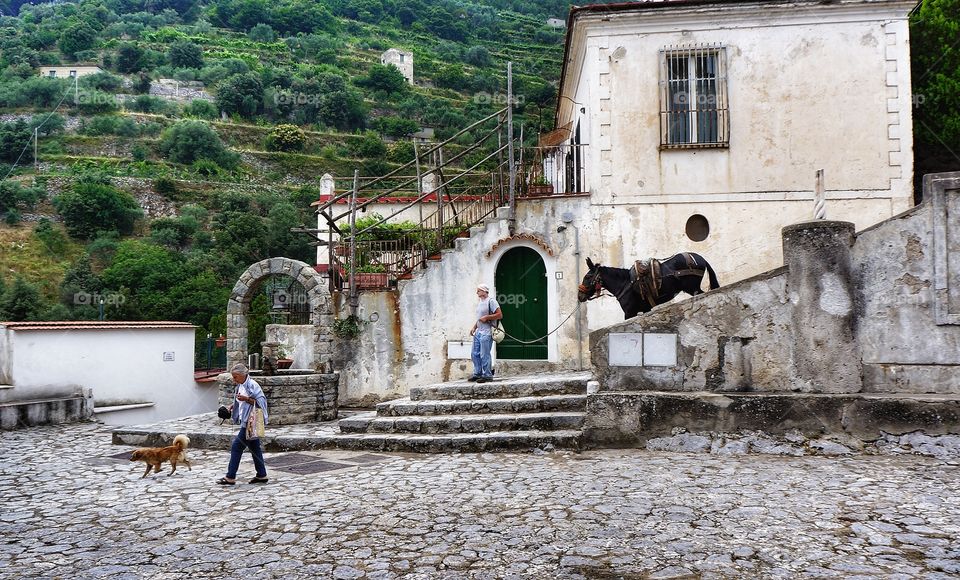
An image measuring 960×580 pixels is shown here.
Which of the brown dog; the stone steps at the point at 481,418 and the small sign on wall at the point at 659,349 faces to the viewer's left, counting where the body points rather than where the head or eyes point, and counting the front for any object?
the brown dog

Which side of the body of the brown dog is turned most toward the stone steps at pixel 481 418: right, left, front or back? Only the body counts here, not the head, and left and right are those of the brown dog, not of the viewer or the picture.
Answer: back

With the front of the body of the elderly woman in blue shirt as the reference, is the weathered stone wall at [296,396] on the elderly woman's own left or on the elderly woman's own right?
on the elderly woman's own right

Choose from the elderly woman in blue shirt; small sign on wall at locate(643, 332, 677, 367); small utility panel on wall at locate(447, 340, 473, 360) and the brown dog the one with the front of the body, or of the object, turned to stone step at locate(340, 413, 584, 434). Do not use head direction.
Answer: small utility panel on wall at locate(447, 340, 473, 360)

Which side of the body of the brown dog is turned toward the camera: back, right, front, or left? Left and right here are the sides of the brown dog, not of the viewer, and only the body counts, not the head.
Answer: left

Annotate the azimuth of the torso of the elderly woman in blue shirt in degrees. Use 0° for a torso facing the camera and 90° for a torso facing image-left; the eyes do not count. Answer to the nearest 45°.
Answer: approximately 90°

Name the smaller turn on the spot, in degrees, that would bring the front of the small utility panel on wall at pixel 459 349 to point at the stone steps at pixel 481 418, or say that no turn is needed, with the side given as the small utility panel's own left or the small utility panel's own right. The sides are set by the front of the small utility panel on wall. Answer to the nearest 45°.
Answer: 0° — it already faces it

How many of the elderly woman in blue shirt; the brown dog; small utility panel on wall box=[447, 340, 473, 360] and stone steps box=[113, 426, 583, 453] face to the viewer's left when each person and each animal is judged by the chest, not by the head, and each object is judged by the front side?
2

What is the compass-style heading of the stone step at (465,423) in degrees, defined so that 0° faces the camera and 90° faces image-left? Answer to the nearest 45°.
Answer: approximately 0°

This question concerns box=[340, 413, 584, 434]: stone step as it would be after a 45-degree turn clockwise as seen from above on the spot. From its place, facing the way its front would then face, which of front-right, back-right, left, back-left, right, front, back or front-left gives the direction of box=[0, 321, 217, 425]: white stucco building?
right

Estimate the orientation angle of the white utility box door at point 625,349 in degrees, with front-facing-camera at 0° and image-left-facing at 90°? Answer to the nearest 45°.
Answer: approximately 0°

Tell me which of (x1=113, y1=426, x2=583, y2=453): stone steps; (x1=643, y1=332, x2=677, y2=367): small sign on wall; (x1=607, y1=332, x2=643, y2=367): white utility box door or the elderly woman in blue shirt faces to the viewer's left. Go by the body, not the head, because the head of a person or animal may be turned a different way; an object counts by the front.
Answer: the elderly woman in blue shirt

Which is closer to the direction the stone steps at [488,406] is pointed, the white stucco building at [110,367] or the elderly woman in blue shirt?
the elderly woman in blue shirt
